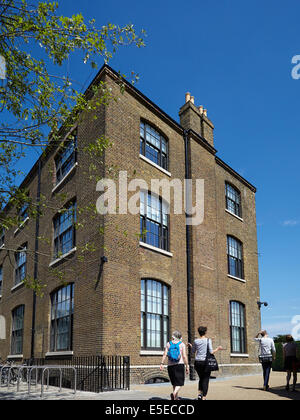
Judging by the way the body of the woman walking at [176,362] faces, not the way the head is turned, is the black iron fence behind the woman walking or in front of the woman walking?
in front

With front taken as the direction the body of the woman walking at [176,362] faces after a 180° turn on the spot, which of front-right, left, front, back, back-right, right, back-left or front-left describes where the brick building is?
back

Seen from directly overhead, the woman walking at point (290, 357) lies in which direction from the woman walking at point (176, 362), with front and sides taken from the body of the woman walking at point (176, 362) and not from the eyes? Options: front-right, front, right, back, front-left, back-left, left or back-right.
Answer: front-right

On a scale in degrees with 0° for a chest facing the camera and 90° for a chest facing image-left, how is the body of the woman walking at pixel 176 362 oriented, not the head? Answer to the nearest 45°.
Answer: approximately 180°

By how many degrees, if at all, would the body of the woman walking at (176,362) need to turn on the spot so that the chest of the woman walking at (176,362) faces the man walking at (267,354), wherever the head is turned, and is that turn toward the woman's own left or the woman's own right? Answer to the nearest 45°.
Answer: approximately 45° to the woman's own right
